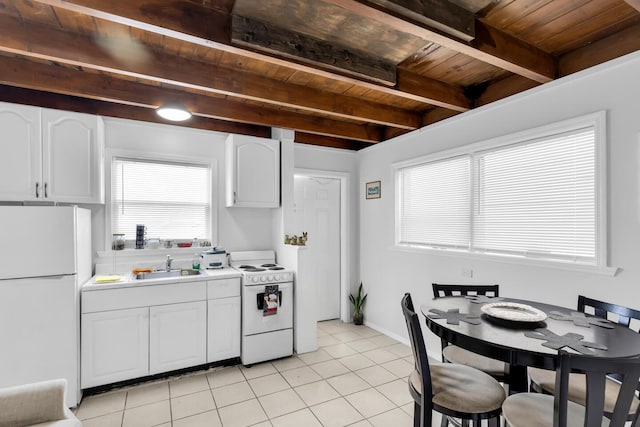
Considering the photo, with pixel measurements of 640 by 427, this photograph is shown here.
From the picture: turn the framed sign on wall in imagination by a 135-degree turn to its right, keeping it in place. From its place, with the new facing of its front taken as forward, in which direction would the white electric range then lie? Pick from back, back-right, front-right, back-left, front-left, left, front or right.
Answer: back-left

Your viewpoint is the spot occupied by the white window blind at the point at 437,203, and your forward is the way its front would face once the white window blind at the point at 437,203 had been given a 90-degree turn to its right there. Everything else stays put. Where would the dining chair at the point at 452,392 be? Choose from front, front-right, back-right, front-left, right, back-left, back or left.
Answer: back-left

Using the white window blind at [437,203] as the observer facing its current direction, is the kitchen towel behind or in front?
in front

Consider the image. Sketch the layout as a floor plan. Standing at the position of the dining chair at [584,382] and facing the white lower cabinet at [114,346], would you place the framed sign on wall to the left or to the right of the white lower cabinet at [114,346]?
right

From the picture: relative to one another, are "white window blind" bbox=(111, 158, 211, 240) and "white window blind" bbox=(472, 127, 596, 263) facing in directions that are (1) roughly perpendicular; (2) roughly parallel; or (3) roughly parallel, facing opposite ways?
roughly perpendicular

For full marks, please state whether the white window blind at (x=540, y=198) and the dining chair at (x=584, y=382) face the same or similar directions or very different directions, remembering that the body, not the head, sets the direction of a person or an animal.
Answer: same or similar directions

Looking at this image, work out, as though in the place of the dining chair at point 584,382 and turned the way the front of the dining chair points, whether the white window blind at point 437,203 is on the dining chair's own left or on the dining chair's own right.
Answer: on the dining chair's own right

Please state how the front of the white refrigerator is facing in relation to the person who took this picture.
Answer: facing the viewer

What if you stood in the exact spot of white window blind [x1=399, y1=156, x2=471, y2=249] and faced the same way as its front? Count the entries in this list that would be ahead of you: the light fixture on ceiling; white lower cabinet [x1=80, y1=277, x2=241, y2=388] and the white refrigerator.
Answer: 3

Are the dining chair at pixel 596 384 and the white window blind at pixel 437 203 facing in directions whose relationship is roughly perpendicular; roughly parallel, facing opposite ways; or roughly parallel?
roughly perpendicular

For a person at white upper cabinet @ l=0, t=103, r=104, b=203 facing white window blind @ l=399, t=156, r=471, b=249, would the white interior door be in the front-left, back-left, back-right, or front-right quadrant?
front-left

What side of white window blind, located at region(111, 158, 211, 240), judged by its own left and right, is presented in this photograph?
front

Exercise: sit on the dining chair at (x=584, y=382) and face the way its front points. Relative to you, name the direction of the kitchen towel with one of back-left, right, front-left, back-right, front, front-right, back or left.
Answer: front-right

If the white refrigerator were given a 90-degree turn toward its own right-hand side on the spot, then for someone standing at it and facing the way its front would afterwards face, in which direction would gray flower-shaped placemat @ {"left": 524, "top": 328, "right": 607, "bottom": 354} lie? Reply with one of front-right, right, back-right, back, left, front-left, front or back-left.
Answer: back-left

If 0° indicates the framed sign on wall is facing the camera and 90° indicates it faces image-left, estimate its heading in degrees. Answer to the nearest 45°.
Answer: approximately 45°

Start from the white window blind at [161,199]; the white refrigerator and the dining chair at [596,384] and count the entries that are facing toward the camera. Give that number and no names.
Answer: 2

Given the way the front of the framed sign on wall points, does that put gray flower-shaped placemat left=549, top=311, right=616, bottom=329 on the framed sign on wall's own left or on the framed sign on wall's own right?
on the framed sign on wall's own left

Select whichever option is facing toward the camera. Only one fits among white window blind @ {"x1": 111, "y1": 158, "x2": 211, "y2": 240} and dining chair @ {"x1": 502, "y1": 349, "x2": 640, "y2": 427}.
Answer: the white window blind

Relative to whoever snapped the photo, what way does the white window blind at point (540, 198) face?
facing the viewer and to the left of the viewer

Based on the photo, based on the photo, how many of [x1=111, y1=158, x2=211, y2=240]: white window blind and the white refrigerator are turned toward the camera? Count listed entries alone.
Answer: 2

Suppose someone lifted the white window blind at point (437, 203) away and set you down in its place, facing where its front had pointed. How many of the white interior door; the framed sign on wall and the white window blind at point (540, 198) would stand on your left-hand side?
1

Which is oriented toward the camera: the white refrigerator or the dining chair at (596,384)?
the white refrigerator
